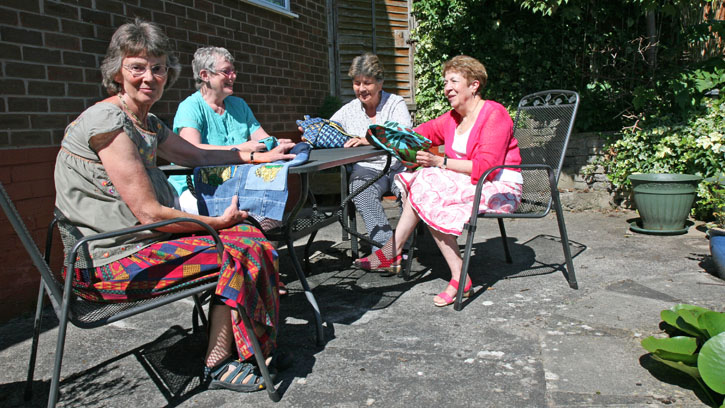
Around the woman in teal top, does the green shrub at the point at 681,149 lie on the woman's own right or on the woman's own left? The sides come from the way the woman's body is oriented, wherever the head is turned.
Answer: on the woman's own left

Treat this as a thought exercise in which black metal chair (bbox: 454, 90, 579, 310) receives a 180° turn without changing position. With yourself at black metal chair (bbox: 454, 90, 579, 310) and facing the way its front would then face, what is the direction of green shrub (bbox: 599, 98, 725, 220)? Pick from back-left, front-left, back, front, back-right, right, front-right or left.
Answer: front

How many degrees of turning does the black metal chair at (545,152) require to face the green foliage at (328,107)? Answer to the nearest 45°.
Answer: approximately 90° to its right

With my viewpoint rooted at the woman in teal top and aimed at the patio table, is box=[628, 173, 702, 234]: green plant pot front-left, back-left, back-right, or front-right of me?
front-left

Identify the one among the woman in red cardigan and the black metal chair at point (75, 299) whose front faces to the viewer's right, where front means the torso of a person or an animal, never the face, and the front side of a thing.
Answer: the black metal chair

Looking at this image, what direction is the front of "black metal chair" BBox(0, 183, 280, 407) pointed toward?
to the viewer's right

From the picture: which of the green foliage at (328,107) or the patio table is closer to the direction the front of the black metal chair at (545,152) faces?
the patio table

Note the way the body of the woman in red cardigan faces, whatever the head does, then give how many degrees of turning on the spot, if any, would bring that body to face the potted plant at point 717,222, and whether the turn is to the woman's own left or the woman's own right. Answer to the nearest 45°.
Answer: approximately 180°

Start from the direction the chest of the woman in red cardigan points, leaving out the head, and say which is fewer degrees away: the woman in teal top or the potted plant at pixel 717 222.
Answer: the woman in teal top

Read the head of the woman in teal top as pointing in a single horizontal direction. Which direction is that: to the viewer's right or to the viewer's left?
to the viewer's right

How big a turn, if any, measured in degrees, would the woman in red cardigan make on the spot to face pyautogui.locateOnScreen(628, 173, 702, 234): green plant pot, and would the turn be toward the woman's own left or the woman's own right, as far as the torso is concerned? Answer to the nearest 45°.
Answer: approximately 180°

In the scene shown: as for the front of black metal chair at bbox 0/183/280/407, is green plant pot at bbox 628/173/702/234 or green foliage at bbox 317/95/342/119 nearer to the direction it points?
the green plant pot

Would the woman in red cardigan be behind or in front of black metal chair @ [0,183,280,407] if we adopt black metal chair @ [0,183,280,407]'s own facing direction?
in front

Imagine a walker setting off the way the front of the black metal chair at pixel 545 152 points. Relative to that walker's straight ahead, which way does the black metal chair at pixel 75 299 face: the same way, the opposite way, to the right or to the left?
the opposite way

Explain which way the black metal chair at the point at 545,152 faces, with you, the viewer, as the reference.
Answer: facing the viewer and to the left of the viewer

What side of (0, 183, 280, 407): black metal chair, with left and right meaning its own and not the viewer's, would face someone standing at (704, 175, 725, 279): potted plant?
front

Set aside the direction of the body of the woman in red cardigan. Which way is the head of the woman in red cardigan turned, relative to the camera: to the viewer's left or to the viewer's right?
to the viewer's left

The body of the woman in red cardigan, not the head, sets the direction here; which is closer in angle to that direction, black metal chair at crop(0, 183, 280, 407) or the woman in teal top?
the black metal chair

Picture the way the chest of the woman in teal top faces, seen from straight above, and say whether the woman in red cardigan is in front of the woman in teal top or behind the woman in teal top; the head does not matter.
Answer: in front
